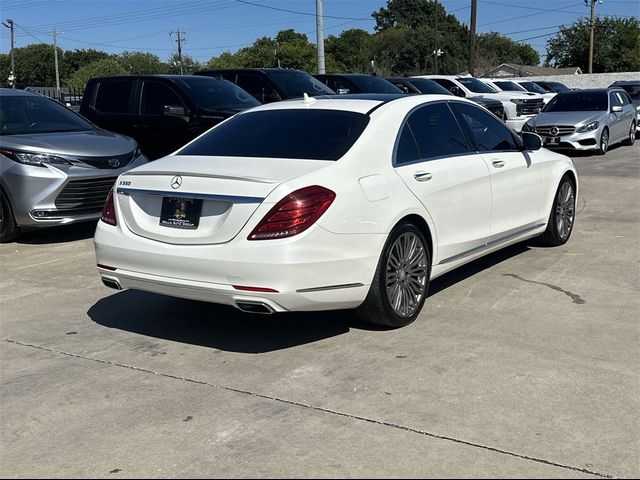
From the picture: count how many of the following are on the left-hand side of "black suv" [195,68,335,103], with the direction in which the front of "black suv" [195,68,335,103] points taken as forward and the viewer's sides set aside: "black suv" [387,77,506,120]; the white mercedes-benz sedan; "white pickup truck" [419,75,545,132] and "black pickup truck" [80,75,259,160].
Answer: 2

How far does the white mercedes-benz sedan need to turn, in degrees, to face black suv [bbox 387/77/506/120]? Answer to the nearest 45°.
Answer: approximately 45° to its left

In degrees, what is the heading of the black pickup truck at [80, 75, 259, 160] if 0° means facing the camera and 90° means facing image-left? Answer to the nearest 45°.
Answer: approximately 315°

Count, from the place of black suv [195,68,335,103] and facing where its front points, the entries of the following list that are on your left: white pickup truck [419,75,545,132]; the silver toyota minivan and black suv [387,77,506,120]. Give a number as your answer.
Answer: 2

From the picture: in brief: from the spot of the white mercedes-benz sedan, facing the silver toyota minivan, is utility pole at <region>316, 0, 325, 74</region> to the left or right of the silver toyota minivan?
right

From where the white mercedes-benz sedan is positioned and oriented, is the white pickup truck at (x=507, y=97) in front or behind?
in front

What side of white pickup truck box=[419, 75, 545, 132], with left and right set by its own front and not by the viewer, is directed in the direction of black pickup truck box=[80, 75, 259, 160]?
right

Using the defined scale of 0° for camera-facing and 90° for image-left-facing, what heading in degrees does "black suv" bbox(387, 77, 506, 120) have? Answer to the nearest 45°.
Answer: approximately 315°

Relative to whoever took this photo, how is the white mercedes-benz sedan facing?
facing away from the viewer and to the right of the viewer

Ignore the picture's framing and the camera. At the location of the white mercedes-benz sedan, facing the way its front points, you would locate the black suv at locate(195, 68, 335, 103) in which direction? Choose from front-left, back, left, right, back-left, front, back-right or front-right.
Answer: front-left

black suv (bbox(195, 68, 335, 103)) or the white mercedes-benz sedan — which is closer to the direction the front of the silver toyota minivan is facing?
the white mercedes-benz sedan
